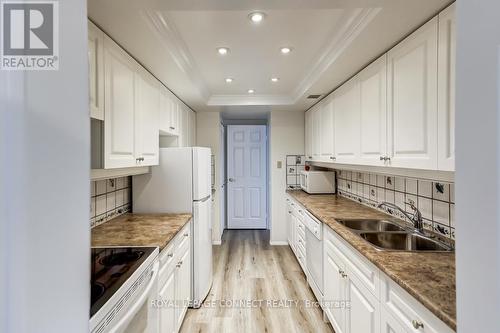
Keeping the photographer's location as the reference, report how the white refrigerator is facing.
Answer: facing to the right of the viewer

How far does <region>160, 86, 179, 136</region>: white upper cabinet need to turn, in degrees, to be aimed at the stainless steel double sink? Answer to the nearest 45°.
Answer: approximately 45° to its right

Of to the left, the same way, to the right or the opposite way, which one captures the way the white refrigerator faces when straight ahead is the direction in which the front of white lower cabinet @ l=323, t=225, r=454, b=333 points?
the opposite way

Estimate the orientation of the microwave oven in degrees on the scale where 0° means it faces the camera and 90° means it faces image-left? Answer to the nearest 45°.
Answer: approximately 90°

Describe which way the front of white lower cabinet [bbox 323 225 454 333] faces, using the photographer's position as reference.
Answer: facing the viewer and to the left of the viewer

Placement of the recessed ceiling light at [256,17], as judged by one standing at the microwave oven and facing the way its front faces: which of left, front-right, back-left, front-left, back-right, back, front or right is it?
left

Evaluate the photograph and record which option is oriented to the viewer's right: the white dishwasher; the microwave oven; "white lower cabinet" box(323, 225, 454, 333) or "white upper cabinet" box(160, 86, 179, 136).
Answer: the white upper cabinet

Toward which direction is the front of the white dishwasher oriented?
to the viewer's left

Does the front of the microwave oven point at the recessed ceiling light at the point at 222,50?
no

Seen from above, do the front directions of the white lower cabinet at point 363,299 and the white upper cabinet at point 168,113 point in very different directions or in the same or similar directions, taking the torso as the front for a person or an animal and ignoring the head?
very different directions

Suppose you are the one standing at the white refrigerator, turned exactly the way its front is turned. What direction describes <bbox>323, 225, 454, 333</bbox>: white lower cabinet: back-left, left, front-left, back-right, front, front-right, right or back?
front-right

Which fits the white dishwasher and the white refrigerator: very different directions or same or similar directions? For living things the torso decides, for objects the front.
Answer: very different directions

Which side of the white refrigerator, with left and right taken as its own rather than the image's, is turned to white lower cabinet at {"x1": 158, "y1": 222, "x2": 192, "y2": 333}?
right

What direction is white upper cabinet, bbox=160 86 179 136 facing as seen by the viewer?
to the viewer's right

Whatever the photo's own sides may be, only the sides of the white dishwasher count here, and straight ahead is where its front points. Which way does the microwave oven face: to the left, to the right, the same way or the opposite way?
the same way

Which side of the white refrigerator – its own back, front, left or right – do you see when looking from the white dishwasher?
front

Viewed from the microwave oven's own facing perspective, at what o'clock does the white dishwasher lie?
The white dishwasher is roughly at 9 o'clock from the microwave oven.

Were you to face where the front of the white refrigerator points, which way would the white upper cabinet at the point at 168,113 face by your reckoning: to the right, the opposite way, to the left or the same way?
the same way
